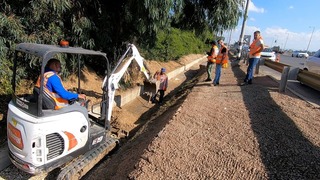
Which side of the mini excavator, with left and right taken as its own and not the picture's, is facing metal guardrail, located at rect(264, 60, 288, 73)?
front

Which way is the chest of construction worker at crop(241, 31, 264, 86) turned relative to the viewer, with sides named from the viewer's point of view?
facing the viewer and to the left of the viewer

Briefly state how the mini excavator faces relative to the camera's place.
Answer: facing away from the viewer and to the right of the viewer

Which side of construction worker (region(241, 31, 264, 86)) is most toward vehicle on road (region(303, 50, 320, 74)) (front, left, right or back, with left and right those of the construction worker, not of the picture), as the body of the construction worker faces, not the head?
back

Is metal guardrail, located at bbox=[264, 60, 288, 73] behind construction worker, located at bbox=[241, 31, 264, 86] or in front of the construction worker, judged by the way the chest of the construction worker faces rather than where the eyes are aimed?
behind

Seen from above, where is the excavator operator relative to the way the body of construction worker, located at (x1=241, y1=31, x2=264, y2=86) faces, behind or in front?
in front

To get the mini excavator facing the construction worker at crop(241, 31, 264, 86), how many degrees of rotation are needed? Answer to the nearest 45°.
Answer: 0° — it already faces them

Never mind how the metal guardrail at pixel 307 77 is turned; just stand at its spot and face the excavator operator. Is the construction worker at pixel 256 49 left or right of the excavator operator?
right
